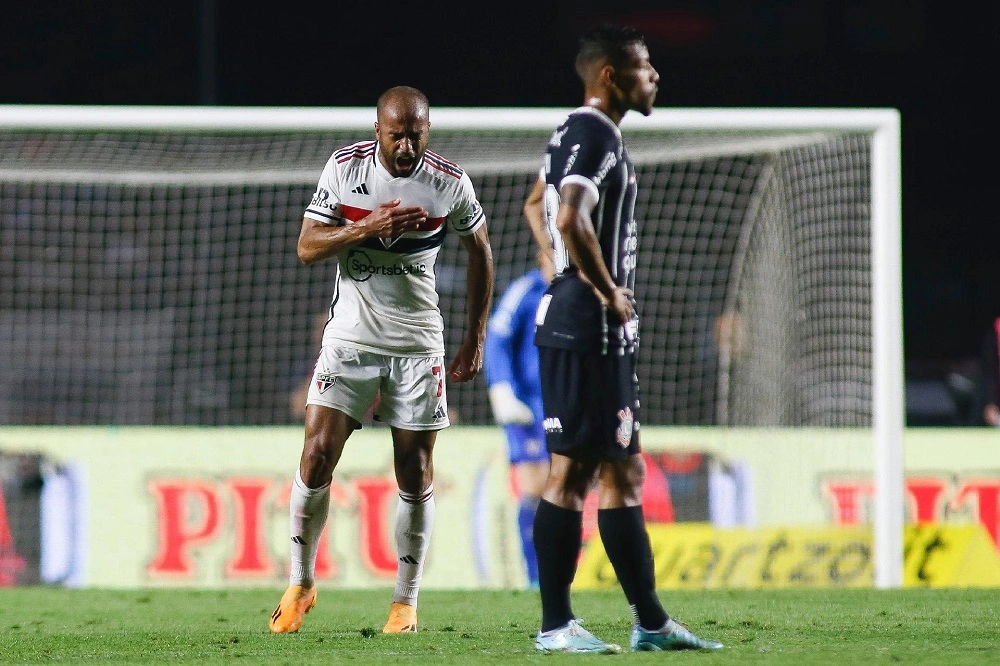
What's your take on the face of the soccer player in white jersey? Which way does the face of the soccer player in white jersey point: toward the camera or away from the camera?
toward the camera

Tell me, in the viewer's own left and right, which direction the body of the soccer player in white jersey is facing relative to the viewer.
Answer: facing the viewer

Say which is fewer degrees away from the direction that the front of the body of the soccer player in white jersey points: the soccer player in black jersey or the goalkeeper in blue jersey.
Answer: the soccer player in black jersey

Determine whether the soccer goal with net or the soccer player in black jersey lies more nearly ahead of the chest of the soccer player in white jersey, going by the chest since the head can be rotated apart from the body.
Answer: the soccer player in black jersey

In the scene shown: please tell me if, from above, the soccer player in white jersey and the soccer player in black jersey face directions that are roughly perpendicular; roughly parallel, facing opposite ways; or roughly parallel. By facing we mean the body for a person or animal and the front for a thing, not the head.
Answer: roughly perpendicular

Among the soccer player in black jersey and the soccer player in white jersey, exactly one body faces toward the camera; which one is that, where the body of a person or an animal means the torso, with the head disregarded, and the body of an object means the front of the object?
the soccer player in white jersey

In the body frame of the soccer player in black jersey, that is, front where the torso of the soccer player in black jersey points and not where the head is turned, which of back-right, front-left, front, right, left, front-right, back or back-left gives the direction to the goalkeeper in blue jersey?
left

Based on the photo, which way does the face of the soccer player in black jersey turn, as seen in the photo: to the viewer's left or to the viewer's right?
to the viewer's right

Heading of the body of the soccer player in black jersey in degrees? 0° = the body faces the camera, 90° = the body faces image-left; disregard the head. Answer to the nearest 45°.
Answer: approximately 270°
